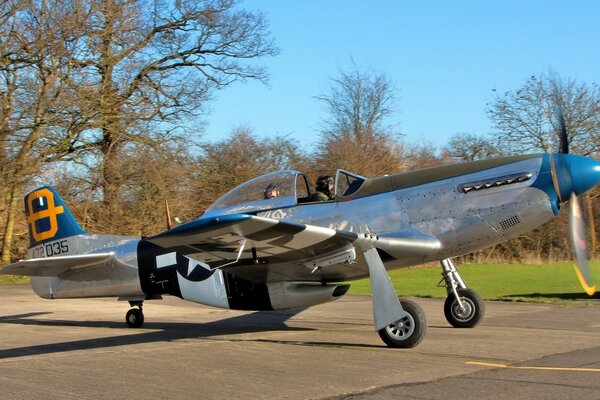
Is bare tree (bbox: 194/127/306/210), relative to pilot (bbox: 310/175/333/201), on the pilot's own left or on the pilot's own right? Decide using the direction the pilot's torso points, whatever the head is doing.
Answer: on the pilot's own left

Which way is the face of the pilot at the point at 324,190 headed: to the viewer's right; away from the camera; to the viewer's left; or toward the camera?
to the viewer's right

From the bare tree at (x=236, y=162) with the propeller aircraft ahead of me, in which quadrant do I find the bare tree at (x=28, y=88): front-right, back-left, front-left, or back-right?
front-right

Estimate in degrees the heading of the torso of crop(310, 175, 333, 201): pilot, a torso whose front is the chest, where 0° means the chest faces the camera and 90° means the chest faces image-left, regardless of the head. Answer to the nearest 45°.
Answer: approximately 270°

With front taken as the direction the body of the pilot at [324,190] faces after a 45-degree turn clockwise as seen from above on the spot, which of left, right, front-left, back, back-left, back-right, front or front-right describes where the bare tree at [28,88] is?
back
